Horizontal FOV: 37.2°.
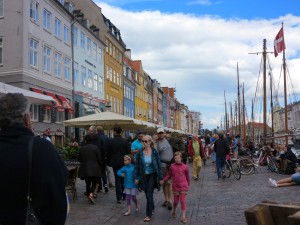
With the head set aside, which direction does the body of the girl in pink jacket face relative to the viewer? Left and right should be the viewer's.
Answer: facing the viewer

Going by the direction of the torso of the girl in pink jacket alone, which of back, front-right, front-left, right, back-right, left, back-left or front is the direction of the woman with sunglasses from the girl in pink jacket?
right

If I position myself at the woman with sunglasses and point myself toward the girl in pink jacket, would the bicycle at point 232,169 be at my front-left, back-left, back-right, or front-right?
front-left

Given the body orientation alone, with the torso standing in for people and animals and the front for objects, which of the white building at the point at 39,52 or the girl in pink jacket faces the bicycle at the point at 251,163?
the white building

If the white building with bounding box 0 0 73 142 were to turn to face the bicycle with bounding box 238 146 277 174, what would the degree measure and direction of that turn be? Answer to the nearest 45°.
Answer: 0° — it already faces it

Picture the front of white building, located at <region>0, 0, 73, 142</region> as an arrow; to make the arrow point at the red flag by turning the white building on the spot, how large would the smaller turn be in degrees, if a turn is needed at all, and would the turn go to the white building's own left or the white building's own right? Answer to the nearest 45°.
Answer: approximately 45° to the white building's own left

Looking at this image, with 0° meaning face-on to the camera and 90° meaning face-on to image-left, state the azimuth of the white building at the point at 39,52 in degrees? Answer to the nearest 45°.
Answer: approximately 315°

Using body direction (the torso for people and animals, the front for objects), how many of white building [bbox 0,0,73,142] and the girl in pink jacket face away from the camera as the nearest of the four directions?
0

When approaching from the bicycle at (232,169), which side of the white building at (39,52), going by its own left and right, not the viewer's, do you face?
front
